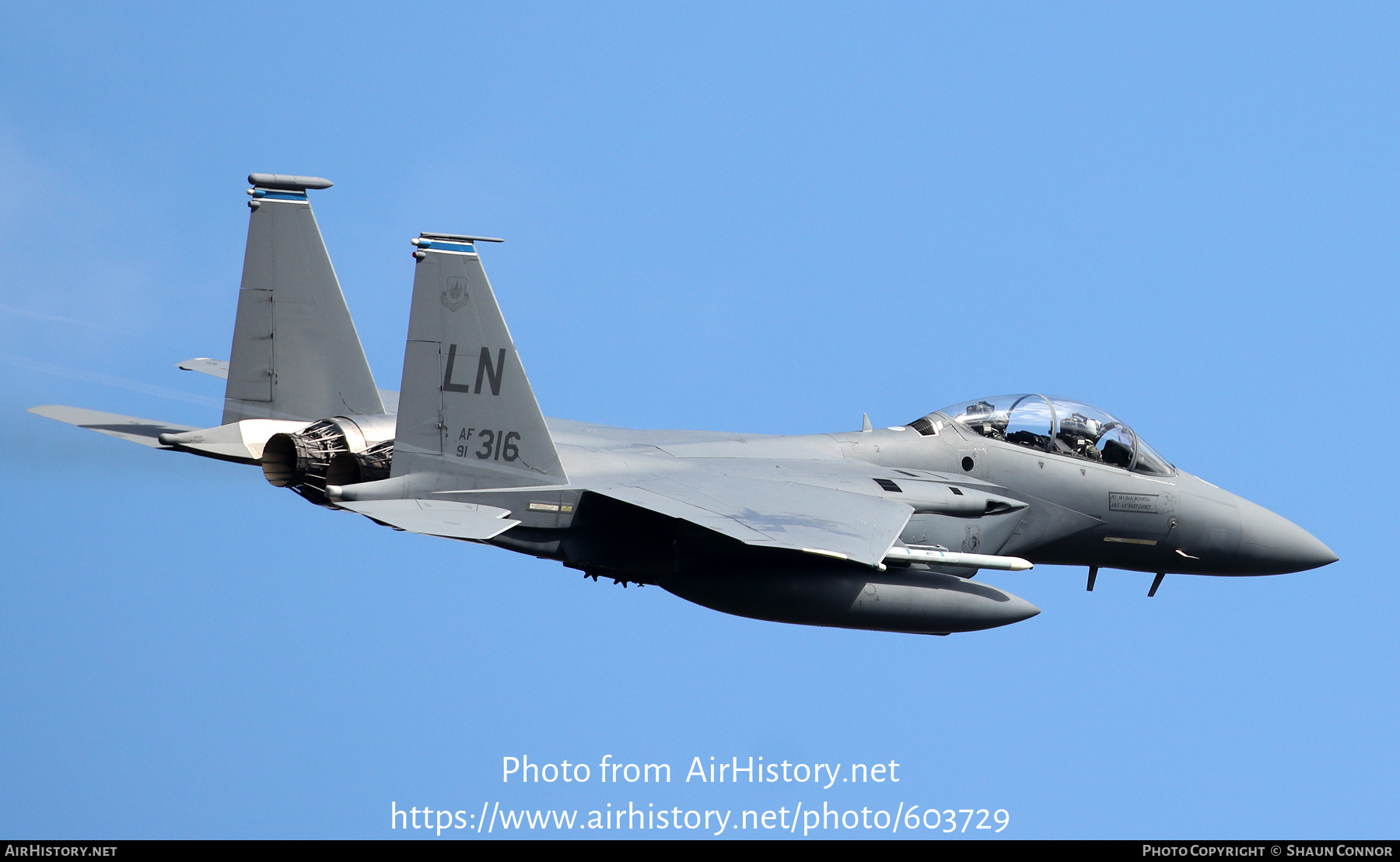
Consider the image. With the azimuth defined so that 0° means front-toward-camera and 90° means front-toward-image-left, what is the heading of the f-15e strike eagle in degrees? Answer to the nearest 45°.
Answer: approximately 225°
